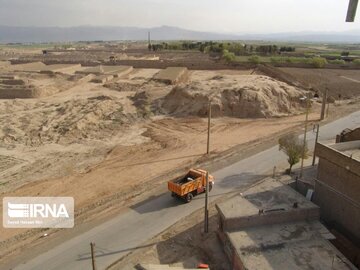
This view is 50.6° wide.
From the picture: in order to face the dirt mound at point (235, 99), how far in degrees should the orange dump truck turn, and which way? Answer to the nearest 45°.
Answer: approximately 45° to its left

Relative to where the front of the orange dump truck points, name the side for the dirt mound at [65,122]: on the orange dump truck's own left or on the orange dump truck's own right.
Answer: on the orange dump truck's own left

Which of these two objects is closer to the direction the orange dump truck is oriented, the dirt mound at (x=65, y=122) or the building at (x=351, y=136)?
the building

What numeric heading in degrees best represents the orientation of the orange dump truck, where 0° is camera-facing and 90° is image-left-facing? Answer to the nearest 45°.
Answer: approximately 225°

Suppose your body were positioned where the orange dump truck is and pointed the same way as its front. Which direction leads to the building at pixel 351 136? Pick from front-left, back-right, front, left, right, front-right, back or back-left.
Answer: front-right

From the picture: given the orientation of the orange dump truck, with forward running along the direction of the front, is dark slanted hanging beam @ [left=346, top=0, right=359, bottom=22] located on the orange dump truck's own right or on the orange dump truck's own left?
on the orange dump truck's own right

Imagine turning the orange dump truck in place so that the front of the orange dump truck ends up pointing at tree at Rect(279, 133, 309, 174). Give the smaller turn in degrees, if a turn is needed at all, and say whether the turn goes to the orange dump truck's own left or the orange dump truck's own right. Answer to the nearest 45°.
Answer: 0° — it already faces it

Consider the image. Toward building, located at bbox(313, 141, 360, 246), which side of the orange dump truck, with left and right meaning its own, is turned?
right

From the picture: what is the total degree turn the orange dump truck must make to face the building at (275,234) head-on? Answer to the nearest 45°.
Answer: approximately 90° to its right
